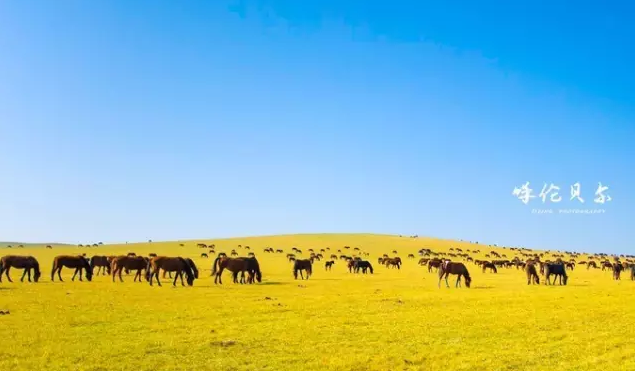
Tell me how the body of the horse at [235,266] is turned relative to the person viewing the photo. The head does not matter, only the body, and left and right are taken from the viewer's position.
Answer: facing to the right of the viewer

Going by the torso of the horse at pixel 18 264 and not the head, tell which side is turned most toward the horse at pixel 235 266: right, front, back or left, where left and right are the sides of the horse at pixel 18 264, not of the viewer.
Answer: front

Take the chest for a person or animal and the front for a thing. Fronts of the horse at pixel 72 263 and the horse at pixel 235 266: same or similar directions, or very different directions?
same or similar directions

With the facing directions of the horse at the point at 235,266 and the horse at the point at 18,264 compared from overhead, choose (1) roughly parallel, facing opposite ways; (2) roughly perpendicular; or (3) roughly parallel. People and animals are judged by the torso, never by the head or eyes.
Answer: roughly parallel

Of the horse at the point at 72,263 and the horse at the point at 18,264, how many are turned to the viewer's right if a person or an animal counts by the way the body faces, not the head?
2

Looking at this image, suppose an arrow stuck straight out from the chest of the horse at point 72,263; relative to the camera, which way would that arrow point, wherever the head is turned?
to the viewer's right

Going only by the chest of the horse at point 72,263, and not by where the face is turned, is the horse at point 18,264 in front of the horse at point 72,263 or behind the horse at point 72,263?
behind

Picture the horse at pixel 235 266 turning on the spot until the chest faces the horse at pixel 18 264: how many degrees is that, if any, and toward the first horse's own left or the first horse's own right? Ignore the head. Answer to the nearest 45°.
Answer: approximately 180°

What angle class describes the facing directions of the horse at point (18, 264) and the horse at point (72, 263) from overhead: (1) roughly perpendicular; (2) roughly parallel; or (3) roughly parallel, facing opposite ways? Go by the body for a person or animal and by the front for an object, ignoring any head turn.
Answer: roughly parallel

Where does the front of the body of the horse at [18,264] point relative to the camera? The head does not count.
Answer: to the viewer's right

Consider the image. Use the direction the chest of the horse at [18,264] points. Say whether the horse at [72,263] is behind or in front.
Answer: in front

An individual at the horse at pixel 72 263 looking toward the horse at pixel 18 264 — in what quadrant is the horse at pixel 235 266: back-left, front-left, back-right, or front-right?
back-left
